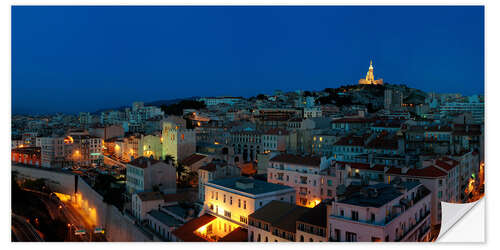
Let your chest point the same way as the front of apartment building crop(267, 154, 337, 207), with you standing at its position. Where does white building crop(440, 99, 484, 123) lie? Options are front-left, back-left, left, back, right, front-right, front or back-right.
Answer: back

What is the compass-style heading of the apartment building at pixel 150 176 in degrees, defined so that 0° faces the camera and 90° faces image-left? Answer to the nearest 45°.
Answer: approximately 45°

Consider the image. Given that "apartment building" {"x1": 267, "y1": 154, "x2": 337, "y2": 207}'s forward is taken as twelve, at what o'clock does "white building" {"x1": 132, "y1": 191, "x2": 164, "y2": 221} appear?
The white building is roughly at 1 o'clock from the apartment building.

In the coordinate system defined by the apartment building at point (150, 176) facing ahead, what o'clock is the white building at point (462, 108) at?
The white building is roughly at 7 o'clock from the apartment building.

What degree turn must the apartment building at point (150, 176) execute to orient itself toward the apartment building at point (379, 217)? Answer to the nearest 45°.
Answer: approximately 90° to its left

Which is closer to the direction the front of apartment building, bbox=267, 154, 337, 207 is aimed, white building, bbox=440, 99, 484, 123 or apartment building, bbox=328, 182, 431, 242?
the apartment building

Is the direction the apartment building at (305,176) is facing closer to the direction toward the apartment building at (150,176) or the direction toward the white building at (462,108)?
the apartment building
